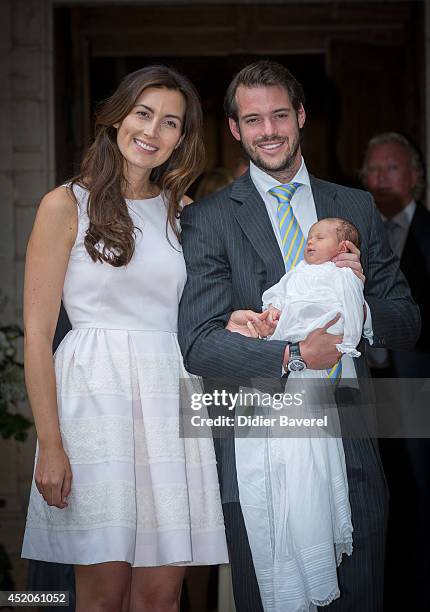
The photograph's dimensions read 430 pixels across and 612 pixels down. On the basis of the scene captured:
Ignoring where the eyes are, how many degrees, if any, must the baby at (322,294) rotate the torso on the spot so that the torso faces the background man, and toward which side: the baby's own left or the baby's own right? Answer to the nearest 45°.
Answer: approximately 135° to the baby's own right

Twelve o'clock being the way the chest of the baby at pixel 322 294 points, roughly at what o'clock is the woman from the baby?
The woman is roughly at 2 o'clock from the baby.

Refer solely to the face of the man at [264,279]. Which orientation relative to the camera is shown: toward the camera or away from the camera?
toward the camera

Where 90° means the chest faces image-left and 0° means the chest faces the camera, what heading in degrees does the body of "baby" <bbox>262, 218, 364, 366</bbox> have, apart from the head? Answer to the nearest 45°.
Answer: approximately 45°

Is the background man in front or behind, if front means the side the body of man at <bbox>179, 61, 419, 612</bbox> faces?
behind

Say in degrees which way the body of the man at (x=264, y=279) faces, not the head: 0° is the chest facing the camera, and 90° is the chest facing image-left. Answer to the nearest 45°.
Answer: approximately 0°

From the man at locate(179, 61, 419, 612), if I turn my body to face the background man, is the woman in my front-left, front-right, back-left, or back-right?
back-left
